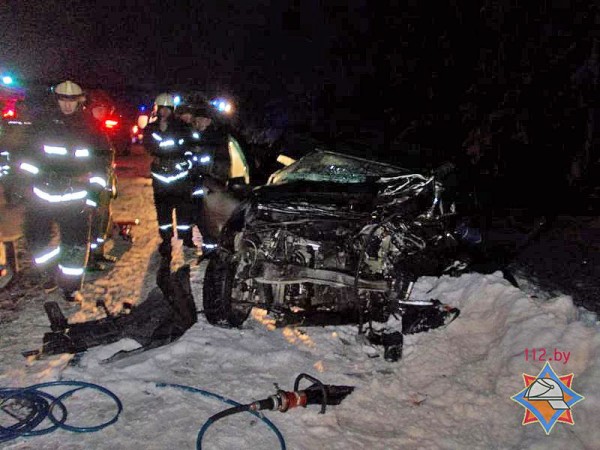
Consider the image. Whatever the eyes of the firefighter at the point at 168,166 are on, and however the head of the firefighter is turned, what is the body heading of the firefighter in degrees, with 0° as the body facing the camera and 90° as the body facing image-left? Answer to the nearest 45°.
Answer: approximately 0°

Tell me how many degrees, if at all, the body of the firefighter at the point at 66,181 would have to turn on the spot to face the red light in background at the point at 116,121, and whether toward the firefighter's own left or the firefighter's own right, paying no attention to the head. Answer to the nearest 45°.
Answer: approximately 180°

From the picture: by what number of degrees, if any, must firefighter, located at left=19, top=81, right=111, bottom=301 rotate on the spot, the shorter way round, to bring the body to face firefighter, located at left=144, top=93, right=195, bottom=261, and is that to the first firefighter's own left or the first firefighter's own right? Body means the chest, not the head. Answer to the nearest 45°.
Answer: approximately 135° to the first firefighter's own left

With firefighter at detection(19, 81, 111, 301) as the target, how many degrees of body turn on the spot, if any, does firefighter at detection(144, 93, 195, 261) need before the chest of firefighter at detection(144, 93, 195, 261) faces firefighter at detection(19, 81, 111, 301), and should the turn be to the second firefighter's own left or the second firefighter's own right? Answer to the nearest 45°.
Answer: approximately 45° to the second firefighter's own right

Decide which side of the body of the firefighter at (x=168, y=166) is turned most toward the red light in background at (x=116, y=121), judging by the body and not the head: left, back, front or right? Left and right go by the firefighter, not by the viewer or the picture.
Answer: back

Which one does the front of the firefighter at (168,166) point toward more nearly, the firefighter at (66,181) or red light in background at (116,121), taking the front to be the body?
the firefighter

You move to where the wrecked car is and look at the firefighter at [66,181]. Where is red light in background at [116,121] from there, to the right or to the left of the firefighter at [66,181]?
right

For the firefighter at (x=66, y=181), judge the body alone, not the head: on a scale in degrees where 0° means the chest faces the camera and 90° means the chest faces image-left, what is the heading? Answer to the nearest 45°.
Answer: approximately 0°

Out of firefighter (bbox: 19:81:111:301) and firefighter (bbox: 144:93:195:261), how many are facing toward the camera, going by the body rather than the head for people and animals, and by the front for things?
2

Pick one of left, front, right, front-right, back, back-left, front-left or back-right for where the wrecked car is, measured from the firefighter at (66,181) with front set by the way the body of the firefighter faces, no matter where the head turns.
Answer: front-left
